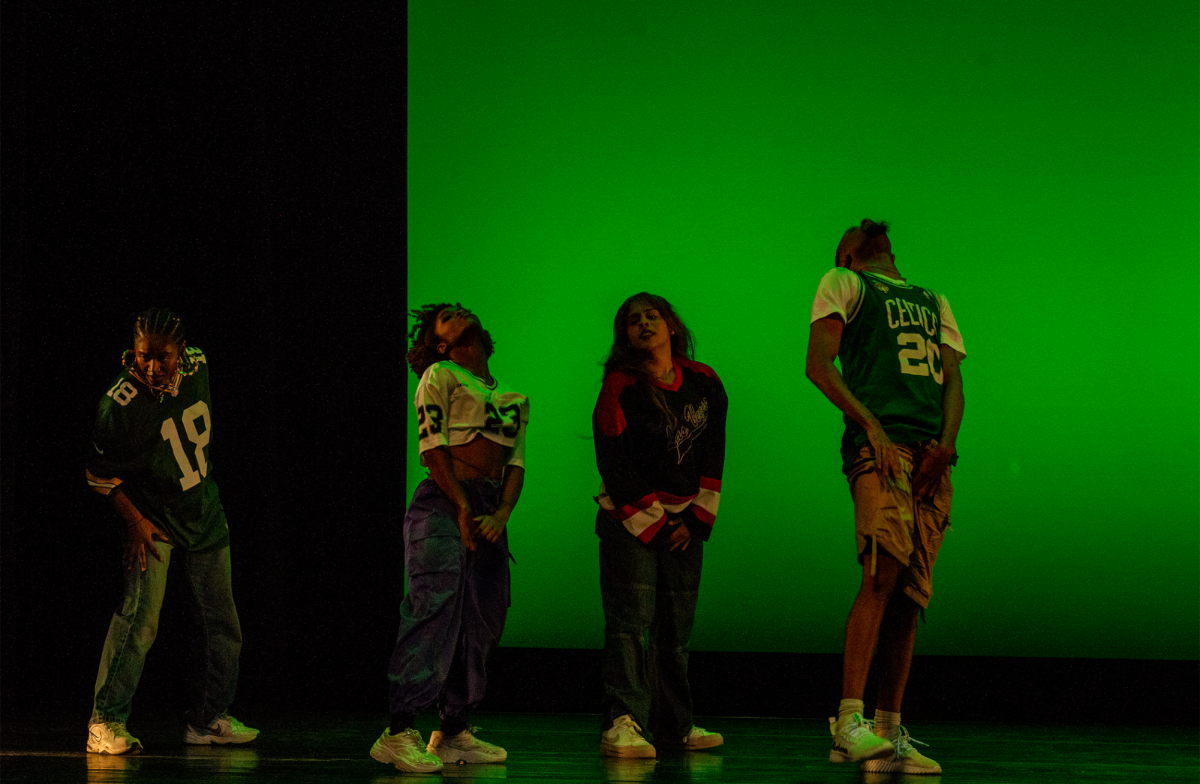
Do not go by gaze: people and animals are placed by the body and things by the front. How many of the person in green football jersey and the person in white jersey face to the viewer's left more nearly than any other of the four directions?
0

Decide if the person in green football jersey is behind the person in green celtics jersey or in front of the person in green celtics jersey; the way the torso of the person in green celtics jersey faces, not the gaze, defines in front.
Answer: behind

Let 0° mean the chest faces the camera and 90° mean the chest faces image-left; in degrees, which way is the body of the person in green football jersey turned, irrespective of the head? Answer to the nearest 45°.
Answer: approximately 315°

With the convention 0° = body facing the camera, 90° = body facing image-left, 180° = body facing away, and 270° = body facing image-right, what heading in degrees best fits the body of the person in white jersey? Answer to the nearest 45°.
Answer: approximately 315°

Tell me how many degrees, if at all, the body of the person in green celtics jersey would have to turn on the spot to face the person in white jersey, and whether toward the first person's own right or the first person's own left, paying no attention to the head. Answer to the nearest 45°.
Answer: approximately 135° to the first person's own right

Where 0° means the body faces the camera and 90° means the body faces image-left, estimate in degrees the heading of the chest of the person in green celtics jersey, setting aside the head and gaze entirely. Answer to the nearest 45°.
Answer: approximately 315°
